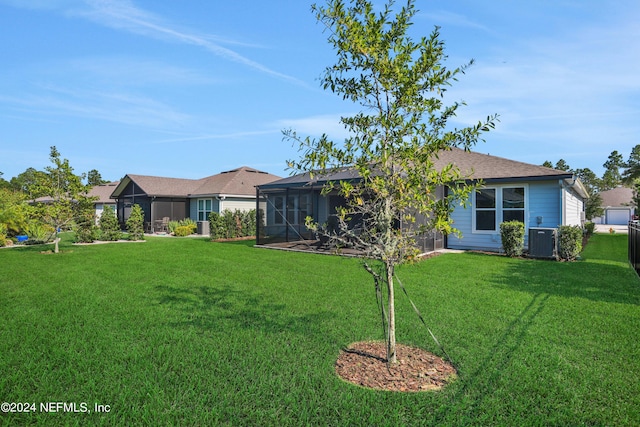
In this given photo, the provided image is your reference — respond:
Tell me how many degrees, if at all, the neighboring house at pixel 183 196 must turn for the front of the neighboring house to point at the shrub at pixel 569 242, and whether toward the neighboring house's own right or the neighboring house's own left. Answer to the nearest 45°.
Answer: approximately 90° to the neighboring house's own right

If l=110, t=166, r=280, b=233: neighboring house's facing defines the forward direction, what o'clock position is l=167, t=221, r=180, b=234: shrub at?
The shrub is roughly at 5 o'clock from the neighboring house.

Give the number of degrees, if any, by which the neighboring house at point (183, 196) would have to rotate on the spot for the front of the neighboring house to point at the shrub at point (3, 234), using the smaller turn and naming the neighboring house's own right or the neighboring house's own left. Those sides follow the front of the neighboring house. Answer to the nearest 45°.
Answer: approximately 180°

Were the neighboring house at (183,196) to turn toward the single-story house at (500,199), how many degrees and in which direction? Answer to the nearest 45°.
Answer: approximately 90° to its right

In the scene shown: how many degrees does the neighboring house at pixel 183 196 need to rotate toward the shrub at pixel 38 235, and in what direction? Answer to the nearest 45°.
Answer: approximately 180°

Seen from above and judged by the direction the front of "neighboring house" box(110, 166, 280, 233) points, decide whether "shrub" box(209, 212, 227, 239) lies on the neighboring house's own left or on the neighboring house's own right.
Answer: on the neighboring house's own right

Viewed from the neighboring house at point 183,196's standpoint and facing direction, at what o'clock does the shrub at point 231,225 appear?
The shrub is roughly at 4 o'clock from the neighboring house.

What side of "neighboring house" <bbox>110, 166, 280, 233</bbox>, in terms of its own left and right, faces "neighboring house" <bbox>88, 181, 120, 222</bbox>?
left

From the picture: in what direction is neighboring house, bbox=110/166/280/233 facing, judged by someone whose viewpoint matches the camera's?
facing away from the viewer and to the right of the viewer

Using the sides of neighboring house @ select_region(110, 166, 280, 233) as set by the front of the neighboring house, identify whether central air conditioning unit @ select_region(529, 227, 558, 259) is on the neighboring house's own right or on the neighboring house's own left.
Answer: on the neighboring house's own right
